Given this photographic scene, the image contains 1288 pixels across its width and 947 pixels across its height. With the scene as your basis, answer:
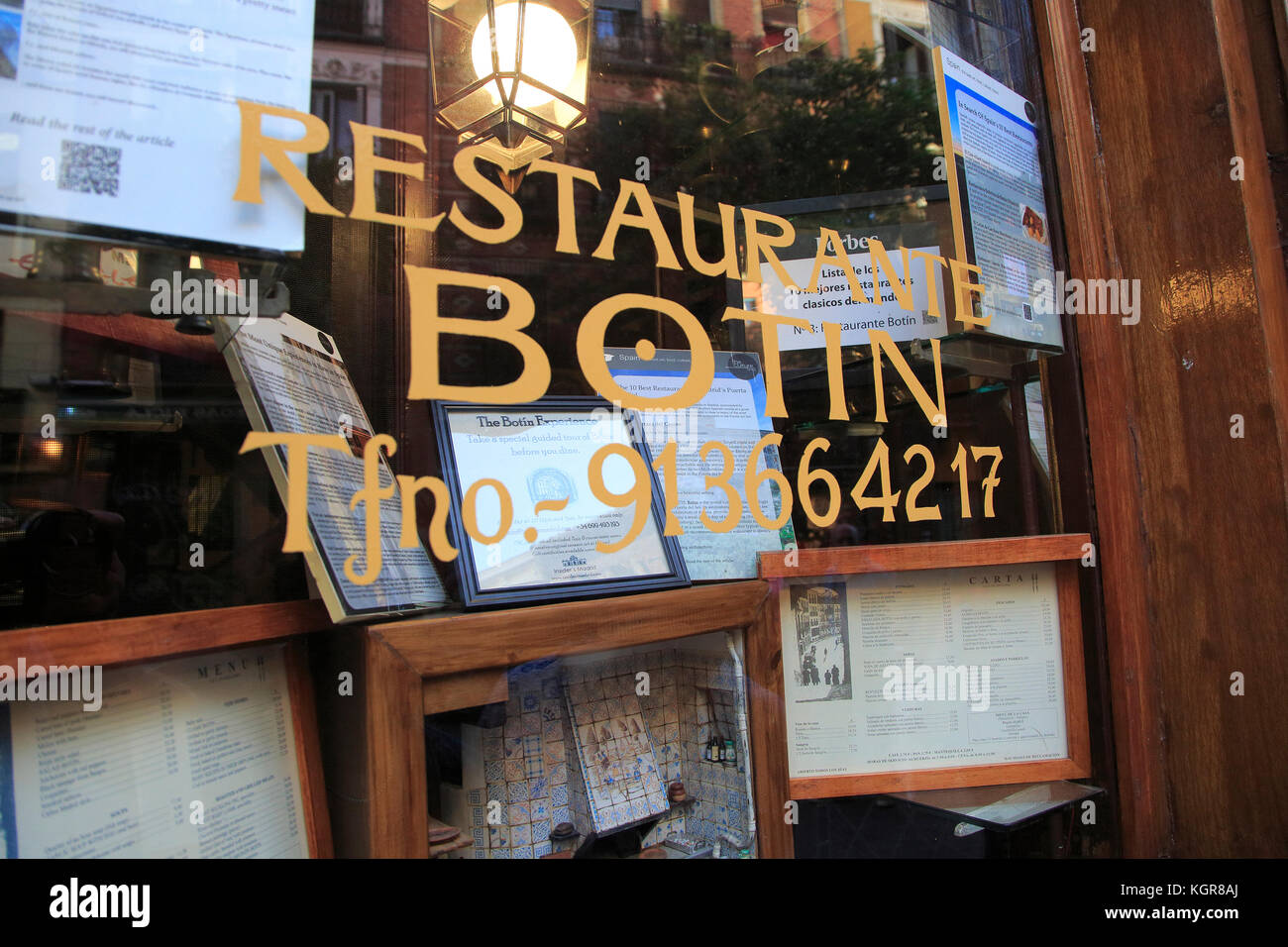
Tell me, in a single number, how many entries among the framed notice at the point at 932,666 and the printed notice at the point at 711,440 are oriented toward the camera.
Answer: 2

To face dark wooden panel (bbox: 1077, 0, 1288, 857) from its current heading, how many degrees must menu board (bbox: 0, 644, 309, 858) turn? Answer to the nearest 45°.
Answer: approximately 90° to its left

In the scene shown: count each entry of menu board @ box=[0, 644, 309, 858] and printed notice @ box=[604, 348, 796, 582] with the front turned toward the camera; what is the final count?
2

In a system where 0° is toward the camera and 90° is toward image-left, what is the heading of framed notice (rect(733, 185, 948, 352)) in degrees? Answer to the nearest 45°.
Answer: approximately 0°

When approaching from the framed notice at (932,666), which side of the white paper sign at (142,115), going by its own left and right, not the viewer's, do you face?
left
